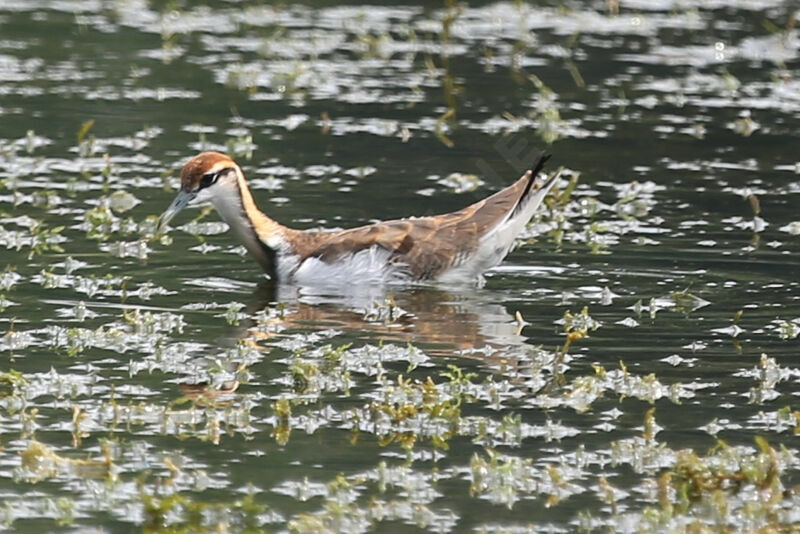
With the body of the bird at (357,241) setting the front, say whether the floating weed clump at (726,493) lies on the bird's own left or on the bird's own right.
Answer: on the bird's own left

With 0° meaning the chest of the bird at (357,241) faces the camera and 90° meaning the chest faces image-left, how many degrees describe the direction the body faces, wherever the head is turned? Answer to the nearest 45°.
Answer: approximately 90°
